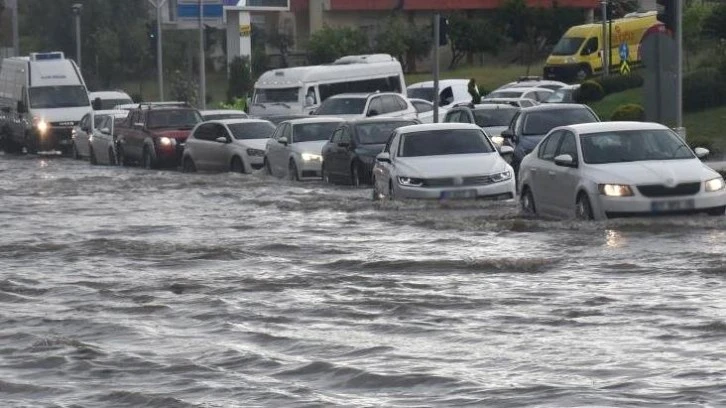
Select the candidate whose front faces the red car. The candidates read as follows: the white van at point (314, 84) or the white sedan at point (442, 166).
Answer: the white van

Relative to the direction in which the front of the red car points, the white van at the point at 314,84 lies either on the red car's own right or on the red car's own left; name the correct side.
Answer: on the red car's own left

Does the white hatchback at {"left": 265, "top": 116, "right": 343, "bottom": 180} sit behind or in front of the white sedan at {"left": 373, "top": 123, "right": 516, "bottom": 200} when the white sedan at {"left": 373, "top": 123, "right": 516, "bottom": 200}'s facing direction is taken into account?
behind

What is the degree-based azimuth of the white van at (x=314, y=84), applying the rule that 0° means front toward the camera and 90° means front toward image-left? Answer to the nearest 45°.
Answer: approximately 45°
